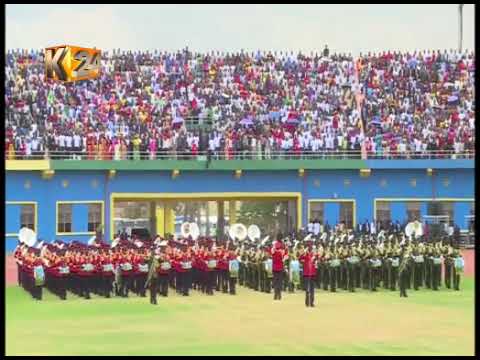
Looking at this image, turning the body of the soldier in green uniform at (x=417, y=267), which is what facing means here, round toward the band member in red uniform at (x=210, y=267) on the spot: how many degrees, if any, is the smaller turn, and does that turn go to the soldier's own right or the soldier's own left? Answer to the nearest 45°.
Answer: approximately 45° to the soldier's own right

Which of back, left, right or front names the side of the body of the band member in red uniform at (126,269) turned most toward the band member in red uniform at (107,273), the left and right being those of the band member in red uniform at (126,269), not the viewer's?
right

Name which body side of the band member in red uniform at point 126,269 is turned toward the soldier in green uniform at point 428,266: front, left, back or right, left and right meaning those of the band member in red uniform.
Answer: left

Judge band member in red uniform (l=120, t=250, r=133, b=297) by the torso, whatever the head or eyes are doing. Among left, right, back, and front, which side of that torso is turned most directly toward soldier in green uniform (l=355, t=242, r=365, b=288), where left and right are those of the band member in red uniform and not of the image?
left

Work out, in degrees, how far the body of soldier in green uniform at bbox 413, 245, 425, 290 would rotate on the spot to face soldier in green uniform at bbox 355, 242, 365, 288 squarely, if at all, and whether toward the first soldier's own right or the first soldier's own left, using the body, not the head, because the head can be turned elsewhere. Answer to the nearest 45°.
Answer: approximately 45° to the first soldier's own right
